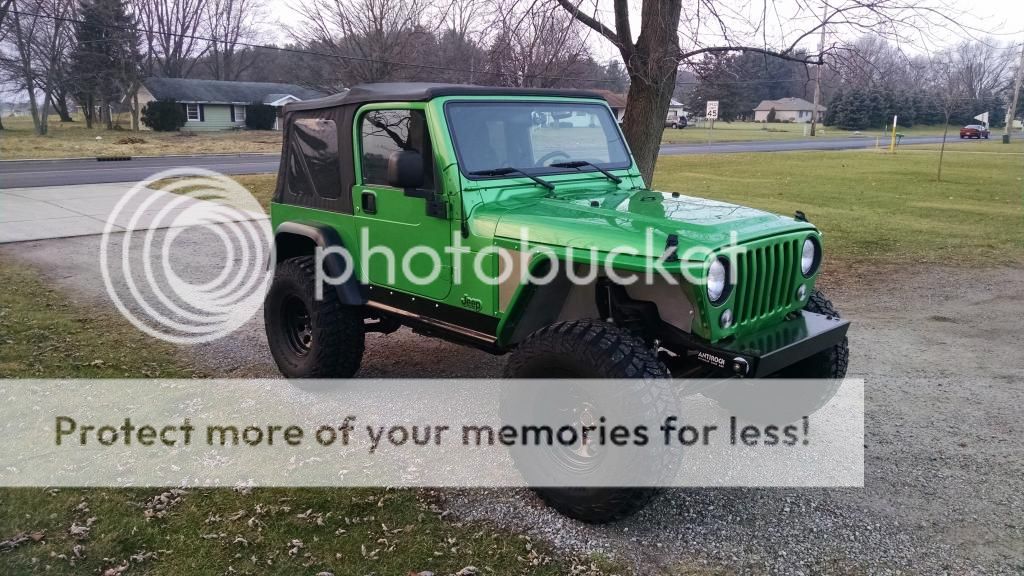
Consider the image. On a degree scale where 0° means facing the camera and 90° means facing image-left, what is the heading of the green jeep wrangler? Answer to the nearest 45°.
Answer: approximately 315°

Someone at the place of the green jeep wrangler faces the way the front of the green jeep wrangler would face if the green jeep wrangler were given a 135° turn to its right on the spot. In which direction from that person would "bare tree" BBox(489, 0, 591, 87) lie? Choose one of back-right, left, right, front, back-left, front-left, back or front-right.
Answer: right

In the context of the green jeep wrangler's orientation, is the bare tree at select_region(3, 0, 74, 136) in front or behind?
behind

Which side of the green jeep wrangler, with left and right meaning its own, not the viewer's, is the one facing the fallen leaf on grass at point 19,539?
right
